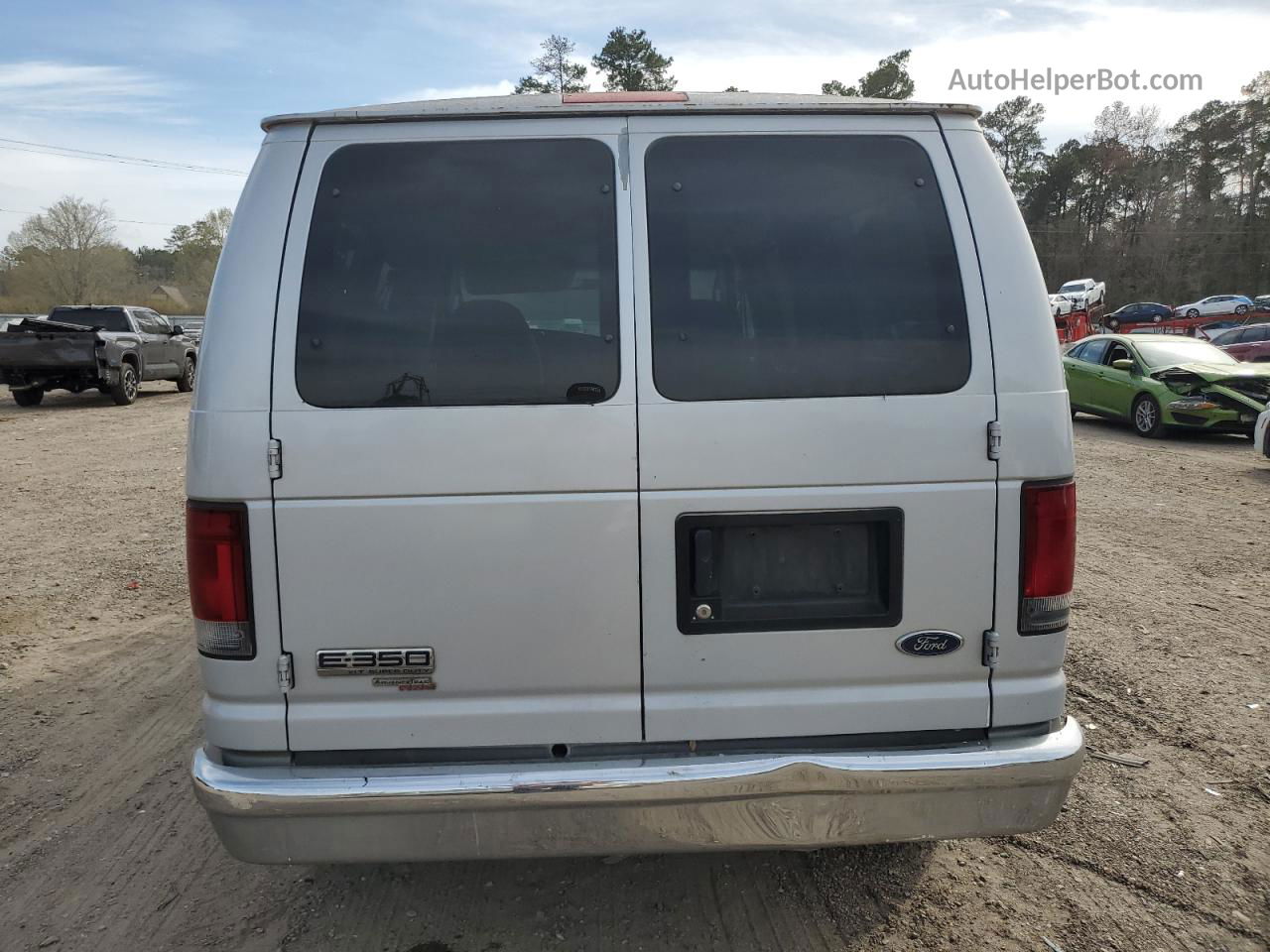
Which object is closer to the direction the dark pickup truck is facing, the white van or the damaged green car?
the damaged green car

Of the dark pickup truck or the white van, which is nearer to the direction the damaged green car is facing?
the white van

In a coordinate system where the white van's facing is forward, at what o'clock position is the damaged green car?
The damaged green car is roughly at 1 o'clock from the white van.

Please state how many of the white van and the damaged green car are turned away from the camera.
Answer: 1

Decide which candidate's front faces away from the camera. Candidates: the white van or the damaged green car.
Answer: the white van

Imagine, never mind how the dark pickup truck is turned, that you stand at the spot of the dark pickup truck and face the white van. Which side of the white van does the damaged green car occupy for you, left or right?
left

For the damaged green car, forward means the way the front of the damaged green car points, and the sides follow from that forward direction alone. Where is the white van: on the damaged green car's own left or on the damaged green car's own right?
on the damaged green car's own right

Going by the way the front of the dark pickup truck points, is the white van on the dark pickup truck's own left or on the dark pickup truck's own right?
on the dark pickup truck's own right

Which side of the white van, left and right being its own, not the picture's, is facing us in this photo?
back

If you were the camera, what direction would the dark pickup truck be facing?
facing away from the viewer and to the right of the viewer

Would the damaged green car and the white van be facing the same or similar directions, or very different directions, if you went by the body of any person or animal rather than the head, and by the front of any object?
very different directions

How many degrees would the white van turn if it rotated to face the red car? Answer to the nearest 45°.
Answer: approximately 45° to its right

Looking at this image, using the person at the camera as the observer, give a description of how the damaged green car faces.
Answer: facing the viewer and to the right of the viewer
